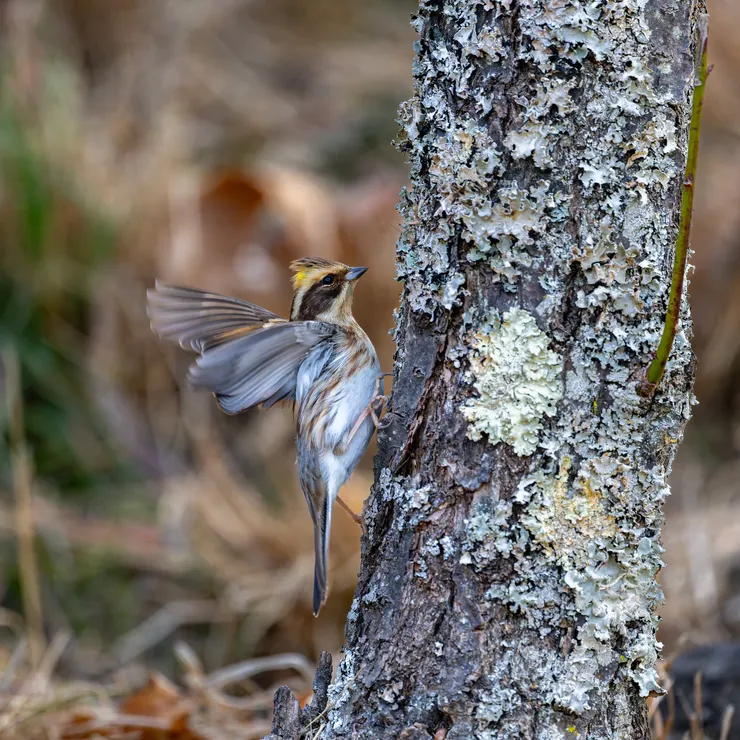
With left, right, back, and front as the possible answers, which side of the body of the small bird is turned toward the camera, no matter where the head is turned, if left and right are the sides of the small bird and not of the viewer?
right
